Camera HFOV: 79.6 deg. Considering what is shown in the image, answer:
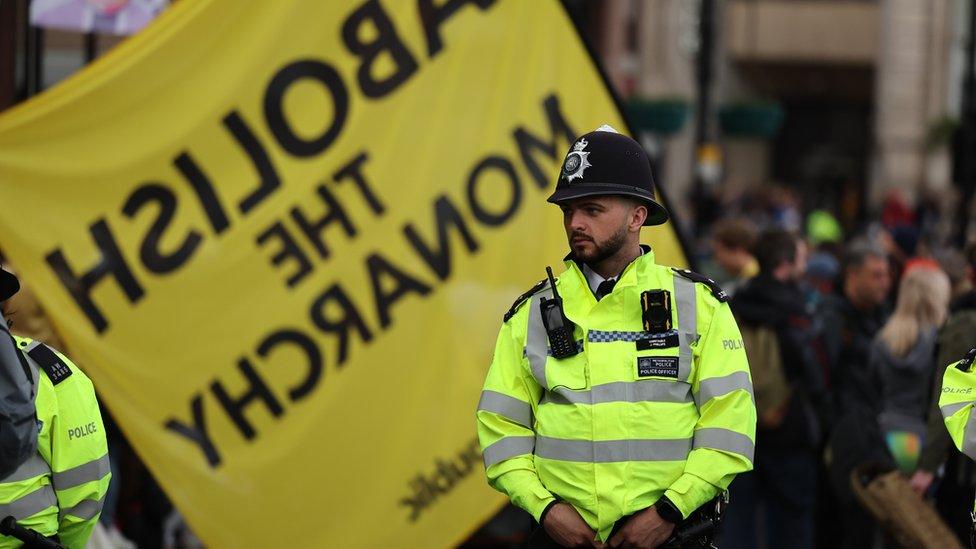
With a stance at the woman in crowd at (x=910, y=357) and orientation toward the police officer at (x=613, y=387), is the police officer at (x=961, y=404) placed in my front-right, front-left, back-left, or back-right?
front-left

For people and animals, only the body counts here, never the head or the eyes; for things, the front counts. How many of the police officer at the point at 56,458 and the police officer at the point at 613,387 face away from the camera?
0

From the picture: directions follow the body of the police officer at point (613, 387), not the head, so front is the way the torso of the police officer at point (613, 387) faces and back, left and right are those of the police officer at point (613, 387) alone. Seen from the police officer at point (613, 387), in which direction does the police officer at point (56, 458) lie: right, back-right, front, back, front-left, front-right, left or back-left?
right

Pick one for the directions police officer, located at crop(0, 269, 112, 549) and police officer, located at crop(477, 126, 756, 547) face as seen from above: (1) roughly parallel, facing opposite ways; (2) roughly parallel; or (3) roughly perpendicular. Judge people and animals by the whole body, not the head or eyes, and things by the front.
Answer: roughly parallel

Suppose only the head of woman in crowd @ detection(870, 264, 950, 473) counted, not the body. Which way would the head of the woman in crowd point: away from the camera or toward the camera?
away from the camera

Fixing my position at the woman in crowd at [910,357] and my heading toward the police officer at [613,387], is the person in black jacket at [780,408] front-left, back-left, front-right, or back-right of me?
front-right

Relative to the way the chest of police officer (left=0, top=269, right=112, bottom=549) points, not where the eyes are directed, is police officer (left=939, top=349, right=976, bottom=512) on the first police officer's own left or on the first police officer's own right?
on the first police officer's own left

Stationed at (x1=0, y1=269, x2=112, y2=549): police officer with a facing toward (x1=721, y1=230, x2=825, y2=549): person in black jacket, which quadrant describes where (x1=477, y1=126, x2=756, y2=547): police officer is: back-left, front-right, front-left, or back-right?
front-right

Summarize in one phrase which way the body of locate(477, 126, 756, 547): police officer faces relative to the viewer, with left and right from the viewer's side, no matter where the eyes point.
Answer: facing the viewer

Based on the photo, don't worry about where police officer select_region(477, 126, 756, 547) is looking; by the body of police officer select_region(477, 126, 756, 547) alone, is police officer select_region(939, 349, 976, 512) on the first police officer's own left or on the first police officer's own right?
on the first police officer's own left
